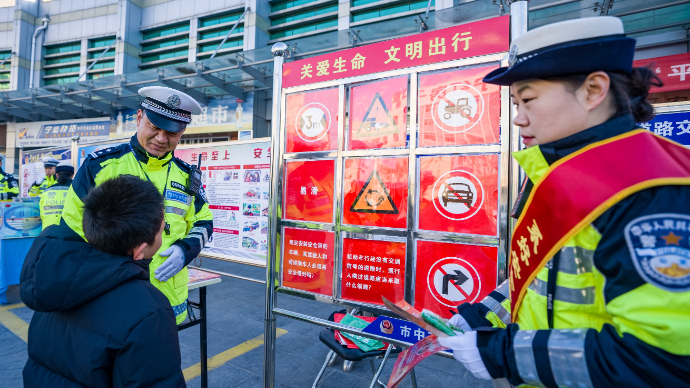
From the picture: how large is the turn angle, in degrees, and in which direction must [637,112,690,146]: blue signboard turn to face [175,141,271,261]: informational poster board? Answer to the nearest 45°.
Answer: approximately 90° to its right

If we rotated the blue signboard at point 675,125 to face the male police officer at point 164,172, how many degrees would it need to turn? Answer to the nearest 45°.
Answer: approximately 45° to its right

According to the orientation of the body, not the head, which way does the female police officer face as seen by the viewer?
to the viewer's left

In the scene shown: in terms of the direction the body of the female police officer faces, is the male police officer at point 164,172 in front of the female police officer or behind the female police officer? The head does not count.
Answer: in front

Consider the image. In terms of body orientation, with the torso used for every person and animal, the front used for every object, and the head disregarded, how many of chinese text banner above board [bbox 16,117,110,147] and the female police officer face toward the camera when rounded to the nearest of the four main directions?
1

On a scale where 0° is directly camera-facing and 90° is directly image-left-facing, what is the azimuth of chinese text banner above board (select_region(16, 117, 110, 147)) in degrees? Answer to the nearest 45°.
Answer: approximately 0°

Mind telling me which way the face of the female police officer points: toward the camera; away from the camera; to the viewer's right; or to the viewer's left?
to the viewer's left

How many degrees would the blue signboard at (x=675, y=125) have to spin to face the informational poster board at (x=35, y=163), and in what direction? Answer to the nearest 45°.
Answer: approximately 90° to its right
